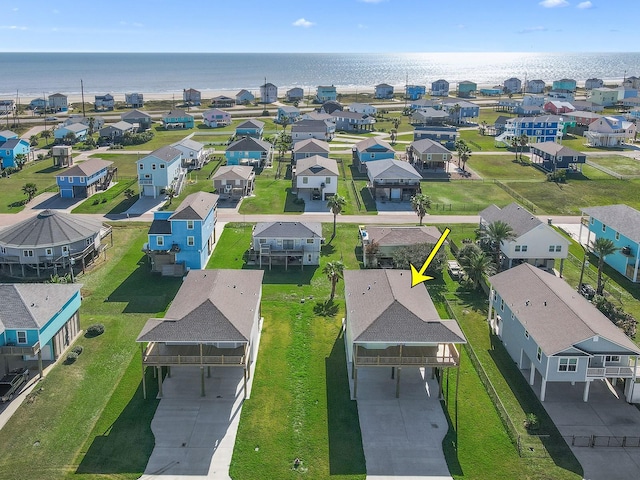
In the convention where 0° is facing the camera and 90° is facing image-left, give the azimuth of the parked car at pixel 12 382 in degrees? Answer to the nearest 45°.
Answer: approximately 225°

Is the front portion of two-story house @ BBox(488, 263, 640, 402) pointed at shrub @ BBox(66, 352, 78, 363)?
no

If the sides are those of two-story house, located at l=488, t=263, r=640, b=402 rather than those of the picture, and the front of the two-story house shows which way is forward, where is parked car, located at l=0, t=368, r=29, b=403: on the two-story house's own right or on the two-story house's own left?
on the two-story house's own right

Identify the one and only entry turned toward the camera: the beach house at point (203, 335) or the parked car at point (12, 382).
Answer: the beach house

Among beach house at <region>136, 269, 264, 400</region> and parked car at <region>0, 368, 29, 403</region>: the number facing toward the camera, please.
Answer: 1

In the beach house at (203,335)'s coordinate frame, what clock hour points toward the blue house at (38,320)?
The blue house is roughly at 4 o'clock from the beach house.

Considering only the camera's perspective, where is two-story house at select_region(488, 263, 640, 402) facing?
facing the viewer and to the right of the viewer

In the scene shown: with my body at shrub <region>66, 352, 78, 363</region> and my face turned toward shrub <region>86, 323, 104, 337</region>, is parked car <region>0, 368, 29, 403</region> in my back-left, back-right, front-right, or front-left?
back-left

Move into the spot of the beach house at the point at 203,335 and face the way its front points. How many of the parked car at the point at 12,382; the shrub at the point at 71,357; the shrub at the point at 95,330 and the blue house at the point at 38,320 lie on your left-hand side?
0

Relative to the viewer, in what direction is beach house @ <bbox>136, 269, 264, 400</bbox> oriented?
toward the camera

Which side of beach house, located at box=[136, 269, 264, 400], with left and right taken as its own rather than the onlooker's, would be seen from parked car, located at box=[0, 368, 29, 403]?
right

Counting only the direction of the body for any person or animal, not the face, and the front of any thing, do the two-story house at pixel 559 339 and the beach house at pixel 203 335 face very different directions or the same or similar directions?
same or similar directions

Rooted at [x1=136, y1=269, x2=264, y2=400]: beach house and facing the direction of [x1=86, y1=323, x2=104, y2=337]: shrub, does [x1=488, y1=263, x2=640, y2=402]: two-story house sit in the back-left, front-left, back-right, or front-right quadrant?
back-right

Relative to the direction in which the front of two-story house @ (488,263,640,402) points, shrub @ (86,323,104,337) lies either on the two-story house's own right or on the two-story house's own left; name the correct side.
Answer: on the two-story house's own right
